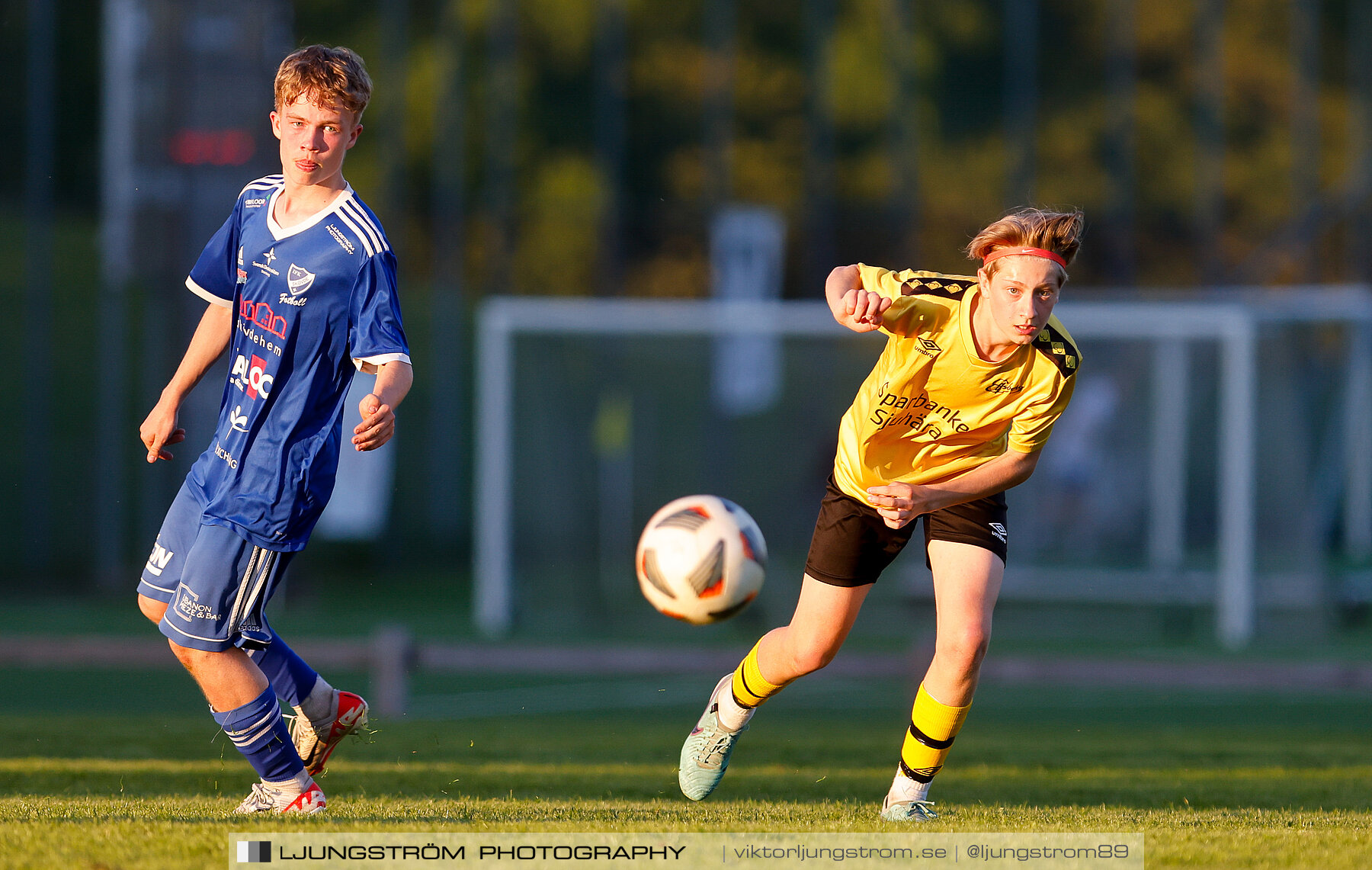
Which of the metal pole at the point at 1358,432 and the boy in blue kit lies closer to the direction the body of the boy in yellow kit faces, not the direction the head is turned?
the boy in blue kit

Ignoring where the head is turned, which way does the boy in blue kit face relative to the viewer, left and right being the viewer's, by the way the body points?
facing the viewer and to the left of the viewer

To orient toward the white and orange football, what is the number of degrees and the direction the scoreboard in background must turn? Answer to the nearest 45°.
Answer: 0° — it already faces it

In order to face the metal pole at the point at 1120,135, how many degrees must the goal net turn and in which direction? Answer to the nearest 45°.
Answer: approximately 180°

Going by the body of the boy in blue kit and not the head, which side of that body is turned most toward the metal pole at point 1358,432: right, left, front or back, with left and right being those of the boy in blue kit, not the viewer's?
back

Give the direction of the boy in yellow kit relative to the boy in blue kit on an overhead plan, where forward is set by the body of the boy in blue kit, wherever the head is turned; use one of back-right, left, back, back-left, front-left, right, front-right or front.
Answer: back-left

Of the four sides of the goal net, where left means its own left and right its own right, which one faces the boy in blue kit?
front

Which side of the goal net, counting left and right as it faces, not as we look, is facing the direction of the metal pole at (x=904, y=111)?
back

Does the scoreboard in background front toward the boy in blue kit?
yes

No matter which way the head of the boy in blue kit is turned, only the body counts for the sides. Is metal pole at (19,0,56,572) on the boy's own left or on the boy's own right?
on the boy's own right

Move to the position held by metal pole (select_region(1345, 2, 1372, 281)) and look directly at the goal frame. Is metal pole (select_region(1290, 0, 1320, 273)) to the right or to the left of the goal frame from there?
right

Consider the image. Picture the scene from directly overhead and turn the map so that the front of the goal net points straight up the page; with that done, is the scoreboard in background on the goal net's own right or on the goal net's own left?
on the goal net's own right

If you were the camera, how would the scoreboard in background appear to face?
facing the viewer

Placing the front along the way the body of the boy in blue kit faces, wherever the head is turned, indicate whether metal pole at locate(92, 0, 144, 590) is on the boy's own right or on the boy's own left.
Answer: on the boy's own right

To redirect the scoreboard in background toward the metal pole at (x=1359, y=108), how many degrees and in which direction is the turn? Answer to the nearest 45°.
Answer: approximately 90° to its left

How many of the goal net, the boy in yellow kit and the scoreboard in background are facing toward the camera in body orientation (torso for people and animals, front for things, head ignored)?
3

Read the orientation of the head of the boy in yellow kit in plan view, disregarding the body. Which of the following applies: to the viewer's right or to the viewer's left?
to the viewer's left

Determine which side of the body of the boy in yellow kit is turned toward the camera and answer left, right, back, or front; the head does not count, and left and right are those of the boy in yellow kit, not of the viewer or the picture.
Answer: front
